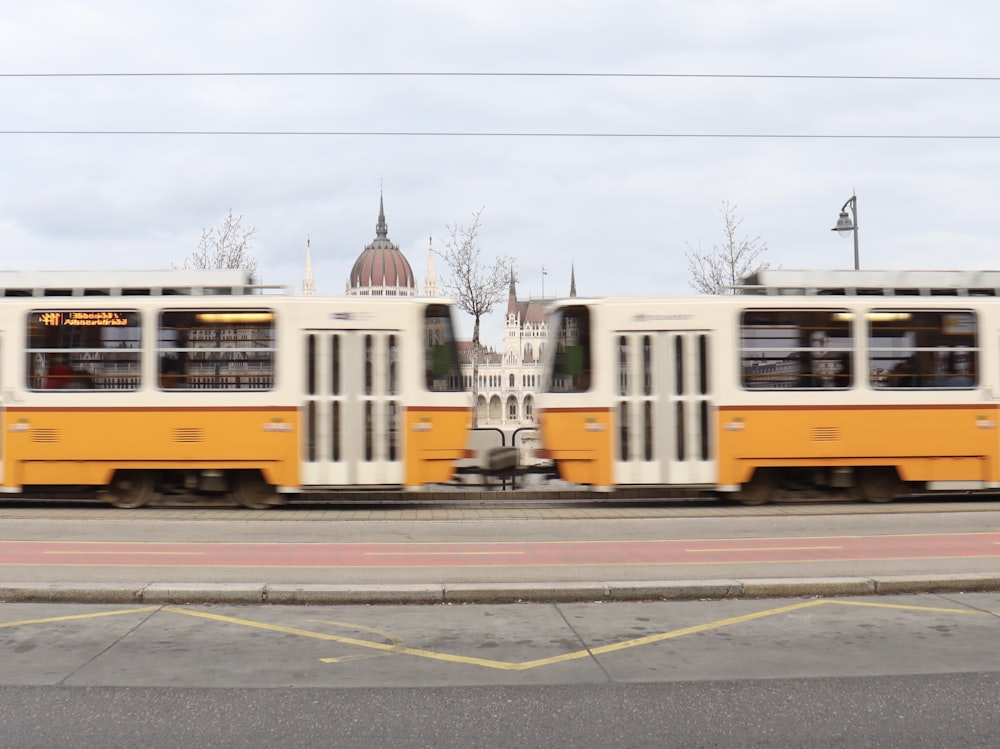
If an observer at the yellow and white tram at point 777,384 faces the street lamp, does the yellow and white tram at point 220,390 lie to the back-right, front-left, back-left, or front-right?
back-left
